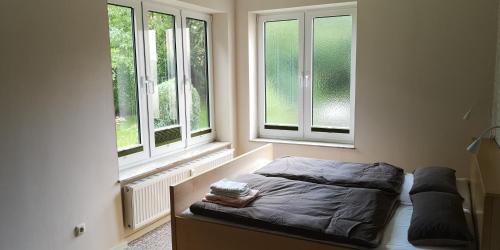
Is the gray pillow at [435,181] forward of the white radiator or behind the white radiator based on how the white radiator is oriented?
forward

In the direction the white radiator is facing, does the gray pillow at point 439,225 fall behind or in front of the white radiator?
in front

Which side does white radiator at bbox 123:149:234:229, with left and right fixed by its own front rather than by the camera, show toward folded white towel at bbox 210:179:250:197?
front

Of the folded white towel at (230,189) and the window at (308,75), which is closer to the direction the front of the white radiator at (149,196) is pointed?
the folded white towel

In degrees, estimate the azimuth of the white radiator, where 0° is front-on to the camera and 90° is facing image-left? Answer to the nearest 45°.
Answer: approximately 315°

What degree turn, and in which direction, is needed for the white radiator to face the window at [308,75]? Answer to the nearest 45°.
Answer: approximately 90° to its left
